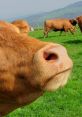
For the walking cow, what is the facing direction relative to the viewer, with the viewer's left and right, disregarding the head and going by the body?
facing to the right of the viewer

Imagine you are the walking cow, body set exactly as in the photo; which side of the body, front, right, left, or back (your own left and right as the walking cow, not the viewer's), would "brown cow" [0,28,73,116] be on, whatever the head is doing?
right
